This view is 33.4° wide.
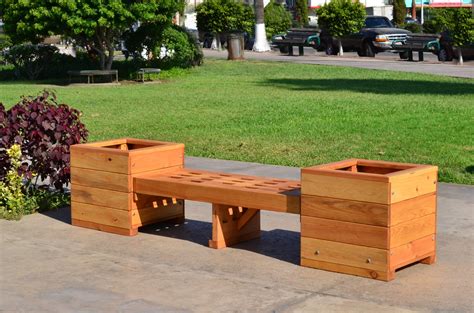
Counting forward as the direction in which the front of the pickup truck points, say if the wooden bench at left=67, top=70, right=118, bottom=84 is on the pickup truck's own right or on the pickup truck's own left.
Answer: on the pickup truck's own right

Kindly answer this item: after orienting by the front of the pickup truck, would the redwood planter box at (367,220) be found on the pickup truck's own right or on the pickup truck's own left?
on the pickup truck's own right

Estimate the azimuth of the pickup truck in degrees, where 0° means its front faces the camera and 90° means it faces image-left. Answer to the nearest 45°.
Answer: approximately 315°

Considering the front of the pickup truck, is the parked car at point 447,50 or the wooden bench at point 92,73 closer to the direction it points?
the parked car

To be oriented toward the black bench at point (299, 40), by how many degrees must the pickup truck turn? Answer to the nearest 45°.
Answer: approximately 180°

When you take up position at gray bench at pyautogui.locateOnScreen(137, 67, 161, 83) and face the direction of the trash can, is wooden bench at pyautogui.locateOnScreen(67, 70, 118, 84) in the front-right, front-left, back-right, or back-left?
back-left

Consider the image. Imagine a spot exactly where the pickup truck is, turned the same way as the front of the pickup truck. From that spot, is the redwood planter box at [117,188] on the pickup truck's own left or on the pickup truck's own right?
on the pickup truck's own right
